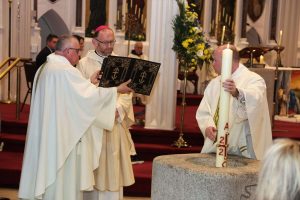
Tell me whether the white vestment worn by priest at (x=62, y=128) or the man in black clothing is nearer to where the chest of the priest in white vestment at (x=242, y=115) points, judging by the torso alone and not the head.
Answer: the white vestment worn by priest

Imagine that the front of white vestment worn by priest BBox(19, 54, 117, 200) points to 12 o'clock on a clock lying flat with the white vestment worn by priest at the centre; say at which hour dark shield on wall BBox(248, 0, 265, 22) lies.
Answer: The dark shield on wall is roughly at 10 o'clock from the white vestment worn by priest.

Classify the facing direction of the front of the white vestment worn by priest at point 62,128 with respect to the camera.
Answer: to the viewer's right

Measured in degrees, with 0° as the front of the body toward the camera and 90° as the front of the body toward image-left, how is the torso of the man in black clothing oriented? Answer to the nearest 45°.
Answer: approximately 315°

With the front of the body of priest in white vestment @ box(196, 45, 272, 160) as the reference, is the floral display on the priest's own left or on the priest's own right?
on the priest's own right

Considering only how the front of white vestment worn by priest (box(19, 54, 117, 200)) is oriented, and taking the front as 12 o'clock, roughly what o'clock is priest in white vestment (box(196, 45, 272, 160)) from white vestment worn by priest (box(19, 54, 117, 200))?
priest in white vestment (box(196, 45, 272, 160)) is roughly at 1 o'clock from white vestment worn by priest (box(19, 54, 117, 200)).

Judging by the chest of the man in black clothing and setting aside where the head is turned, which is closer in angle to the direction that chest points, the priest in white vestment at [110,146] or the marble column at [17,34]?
the priest in white vestment

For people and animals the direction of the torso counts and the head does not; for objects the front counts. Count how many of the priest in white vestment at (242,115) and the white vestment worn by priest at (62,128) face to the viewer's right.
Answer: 1

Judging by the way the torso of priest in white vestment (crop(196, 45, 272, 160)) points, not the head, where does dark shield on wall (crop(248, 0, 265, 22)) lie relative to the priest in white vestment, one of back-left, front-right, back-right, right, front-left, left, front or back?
back-right

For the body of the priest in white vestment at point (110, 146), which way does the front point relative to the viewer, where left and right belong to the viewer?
facing the viewer and to the right of the viewer

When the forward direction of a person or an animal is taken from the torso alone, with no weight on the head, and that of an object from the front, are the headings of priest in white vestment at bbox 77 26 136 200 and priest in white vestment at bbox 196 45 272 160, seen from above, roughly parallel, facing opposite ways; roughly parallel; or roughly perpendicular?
roughly perpendicular

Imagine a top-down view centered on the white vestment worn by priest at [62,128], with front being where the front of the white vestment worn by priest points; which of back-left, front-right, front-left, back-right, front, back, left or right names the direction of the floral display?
front-left
